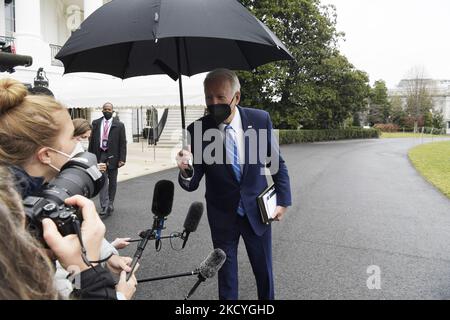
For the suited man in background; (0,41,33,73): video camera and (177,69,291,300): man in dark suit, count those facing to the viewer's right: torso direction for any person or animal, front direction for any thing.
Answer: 1

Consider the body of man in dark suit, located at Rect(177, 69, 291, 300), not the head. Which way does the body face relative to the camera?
toward the camera

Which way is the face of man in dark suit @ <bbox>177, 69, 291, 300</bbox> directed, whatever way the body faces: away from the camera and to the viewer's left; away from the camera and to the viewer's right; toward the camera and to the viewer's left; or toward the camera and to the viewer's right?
toward the camera and to the viewer's left

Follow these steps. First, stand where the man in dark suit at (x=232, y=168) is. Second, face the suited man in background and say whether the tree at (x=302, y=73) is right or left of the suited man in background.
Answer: right

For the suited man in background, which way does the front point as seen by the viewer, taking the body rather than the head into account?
toward the camera

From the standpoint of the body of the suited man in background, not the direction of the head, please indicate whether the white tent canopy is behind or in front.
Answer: behind

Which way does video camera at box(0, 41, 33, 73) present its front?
to the viewer's right

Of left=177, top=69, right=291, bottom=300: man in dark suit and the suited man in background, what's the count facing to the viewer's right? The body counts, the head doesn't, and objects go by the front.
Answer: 0

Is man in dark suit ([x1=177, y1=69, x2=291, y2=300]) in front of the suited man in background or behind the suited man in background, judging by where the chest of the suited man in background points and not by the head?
in front

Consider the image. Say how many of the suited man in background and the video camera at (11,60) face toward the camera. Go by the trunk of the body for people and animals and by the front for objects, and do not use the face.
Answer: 1

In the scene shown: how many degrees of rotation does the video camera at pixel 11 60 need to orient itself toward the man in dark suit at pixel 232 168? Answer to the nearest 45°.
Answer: approximately 45° to its right

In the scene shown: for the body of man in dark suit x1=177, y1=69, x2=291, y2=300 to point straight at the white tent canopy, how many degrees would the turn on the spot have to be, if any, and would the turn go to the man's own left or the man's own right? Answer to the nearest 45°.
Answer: approximately 180°

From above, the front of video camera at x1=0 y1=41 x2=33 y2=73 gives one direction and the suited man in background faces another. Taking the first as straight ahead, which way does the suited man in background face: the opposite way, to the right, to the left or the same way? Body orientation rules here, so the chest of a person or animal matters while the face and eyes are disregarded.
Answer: to the right

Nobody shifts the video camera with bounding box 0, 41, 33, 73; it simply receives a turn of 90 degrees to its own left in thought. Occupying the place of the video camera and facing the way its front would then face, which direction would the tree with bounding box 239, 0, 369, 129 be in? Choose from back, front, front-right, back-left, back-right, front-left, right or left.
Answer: front-right
